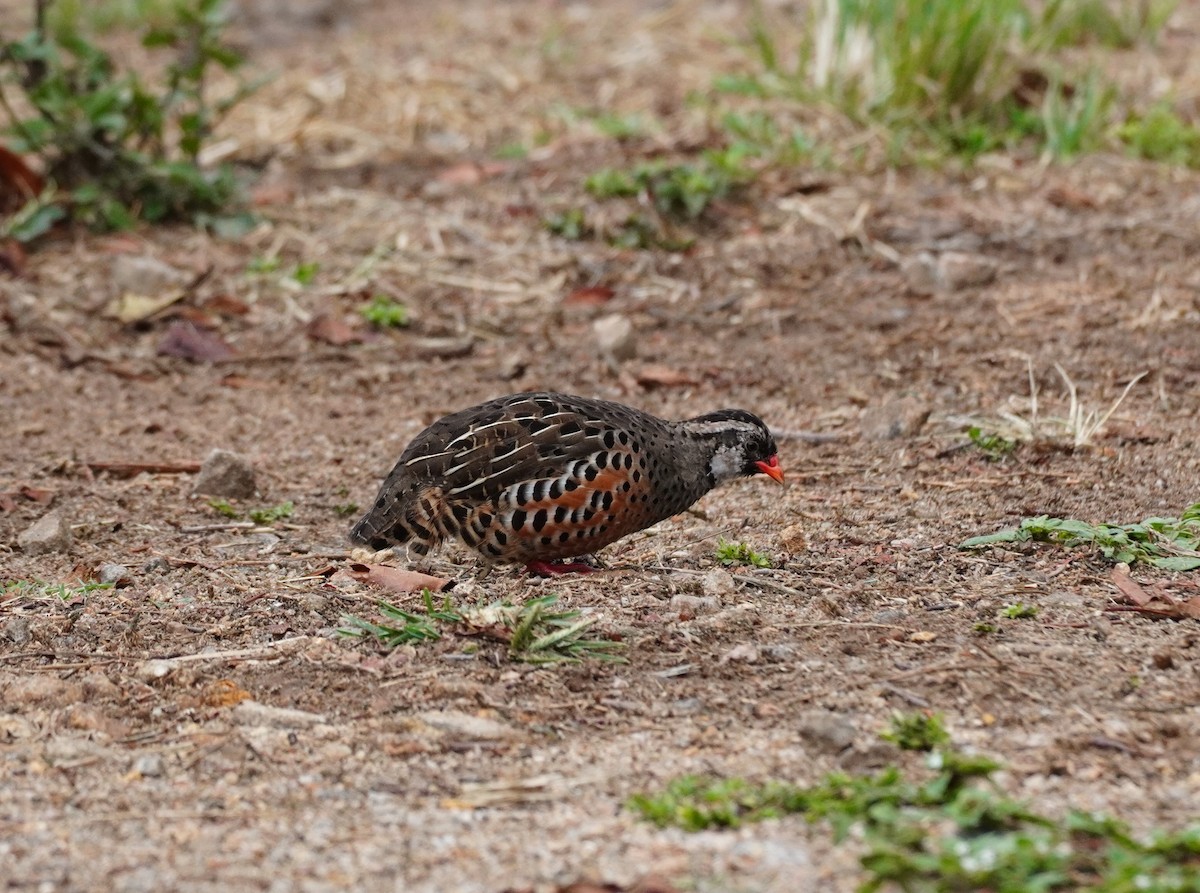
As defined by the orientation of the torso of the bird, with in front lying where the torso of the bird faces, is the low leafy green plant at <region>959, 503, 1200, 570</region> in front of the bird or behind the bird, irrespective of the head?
in front

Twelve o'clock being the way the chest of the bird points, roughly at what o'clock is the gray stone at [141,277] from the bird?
The gray stone is roughly at 8 o'clock from the bird.

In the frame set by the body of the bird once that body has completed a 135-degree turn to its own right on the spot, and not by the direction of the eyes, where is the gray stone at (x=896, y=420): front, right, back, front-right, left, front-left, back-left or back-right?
back

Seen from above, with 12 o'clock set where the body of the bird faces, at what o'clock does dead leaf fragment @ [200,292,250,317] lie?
The dead leaf fragment is roughly at 8 o'clock from the bird.

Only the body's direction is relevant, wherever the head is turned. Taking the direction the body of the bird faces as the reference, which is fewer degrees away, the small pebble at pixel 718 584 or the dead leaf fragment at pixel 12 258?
the small pebble

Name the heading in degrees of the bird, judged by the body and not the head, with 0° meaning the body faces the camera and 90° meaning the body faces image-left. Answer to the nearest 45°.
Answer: approximately 270°

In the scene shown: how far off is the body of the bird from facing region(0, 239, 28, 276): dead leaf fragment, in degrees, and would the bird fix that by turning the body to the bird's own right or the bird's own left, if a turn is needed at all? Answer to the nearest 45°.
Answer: approximately 135° to the bird's own left

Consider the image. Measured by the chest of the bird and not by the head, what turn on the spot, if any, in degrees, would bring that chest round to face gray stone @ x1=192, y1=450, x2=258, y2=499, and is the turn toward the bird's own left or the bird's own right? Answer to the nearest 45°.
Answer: approximately 135° to the bird's own left

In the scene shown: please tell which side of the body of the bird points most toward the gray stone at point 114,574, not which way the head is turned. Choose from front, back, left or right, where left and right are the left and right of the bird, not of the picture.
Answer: back

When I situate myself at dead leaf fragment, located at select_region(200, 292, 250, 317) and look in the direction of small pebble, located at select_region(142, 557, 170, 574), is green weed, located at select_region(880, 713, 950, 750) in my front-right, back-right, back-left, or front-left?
front-left

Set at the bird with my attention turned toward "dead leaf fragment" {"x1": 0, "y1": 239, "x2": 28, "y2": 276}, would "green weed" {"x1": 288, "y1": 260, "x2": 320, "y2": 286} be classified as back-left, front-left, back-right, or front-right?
front-right

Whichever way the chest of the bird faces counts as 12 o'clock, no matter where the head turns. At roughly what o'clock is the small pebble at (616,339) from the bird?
The small pebble is roughly at 9 o'clock from the bird.

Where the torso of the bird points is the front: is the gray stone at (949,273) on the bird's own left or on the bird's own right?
on the bird's own left

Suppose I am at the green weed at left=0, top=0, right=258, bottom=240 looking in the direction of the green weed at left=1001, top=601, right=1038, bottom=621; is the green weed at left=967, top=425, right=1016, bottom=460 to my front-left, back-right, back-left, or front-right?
front-left

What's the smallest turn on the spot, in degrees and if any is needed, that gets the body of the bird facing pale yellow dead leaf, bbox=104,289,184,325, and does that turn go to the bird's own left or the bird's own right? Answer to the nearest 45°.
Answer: approximately 135° to the bird's own left

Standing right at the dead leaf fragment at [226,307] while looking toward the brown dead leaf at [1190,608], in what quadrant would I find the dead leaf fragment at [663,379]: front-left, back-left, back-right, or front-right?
front-left

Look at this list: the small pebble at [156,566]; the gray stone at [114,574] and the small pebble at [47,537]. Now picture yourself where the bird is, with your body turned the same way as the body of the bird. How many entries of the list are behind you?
3
